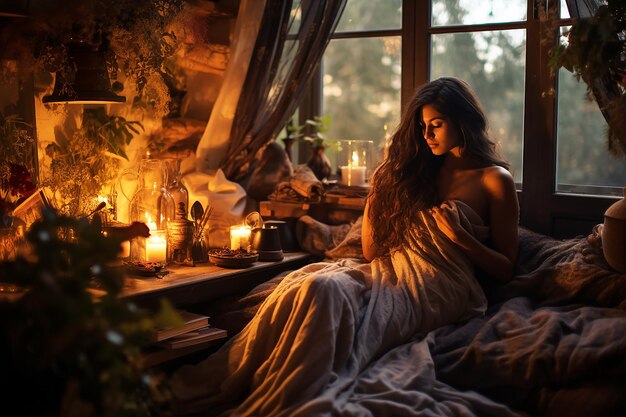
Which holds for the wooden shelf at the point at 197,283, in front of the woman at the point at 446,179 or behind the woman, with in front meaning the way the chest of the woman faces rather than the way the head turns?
in front

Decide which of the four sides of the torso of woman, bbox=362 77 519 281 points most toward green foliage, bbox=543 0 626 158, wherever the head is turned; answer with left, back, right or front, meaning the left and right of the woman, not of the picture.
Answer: left

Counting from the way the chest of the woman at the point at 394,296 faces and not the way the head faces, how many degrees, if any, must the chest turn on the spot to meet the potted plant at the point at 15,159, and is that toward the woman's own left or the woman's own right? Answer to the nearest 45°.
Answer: approximately 45° to the woman's own right

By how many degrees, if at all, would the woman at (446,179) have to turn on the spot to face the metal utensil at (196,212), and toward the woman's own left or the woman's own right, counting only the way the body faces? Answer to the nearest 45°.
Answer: approximately 45° to the woman's own right

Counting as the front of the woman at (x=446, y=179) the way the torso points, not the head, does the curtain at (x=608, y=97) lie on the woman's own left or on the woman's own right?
on the woman's own left

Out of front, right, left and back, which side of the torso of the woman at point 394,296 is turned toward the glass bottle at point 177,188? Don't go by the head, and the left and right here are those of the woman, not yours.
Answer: right

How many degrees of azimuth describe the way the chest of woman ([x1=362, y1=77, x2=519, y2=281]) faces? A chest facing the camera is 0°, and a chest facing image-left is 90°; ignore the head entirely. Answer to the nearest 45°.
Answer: approximately 45°

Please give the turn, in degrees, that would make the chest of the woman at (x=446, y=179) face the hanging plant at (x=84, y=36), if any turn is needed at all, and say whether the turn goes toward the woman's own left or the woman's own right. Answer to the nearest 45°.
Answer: approximately 45° to the woman's own right

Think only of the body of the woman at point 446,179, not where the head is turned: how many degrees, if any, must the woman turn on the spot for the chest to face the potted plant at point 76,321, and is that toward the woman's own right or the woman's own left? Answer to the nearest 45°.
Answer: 0° — they already face it

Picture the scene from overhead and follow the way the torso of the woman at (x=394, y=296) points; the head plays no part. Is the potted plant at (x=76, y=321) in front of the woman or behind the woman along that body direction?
in front

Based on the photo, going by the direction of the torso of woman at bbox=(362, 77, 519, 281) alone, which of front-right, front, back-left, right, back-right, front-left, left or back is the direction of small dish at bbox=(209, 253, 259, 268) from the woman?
front-right
